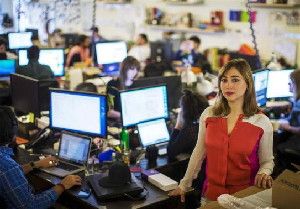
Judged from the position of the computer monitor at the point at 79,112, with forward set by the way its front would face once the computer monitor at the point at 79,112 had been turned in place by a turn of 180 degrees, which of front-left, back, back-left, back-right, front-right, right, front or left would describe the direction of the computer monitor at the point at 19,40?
front-left

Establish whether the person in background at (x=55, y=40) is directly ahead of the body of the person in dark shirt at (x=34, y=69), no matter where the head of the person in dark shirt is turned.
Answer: yes

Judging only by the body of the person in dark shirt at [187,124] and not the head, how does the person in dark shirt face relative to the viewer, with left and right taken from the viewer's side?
facing away from the viewer and to the left of the viewer

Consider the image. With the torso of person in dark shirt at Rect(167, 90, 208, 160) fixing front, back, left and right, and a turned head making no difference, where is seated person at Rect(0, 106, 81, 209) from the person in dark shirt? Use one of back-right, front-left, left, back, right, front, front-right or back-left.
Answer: left

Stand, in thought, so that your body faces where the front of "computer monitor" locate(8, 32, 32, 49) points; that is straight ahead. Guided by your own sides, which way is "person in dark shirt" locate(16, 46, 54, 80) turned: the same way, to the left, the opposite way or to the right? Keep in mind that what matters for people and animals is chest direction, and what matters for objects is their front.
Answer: the opposite way

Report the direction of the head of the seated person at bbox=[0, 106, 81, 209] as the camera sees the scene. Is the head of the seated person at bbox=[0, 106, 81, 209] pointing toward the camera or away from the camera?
away from the camera

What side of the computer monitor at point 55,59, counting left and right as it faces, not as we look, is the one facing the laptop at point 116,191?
front

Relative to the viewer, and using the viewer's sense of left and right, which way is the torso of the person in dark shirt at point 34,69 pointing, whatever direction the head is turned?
facing away from the viewer

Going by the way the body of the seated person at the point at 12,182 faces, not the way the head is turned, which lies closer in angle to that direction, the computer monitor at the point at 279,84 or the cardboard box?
the computer monitor

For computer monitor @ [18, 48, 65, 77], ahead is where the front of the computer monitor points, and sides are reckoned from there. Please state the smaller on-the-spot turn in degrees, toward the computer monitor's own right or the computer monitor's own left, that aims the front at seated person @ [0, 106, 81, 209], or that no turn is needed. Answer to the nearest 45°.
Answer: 0° — it already faces them

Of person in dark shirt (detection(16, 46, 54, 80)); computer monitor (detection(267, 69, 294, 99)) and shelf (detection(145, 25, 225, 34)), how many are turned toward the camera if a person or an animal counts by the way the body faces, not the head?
2

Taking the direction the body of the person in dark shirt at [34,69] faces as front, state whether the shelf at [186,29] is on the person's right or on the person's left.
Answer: on the person's right

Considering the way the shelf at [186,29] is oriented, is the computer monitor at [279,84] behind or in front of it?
in front

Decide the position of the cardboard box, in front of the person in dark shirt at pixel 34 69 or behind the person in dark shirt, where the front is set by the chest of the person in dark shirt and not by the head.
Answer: behind

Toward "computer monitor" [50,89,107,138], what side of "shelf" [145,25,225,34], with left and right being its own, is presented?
front
